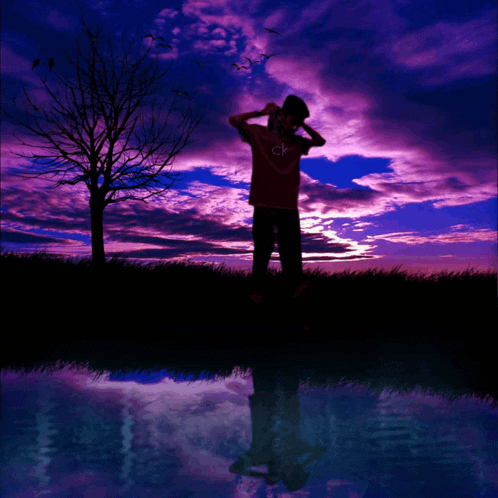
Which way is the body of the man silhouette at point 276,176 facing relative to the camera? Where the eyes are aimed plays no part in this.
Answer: toward the camera
